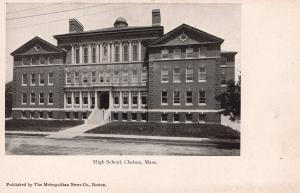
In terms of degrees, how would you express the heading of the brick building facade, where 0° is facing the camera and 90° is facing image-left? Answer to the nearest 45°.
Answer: approximately 0°
